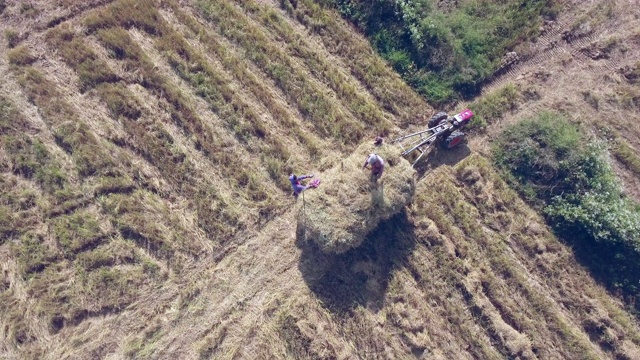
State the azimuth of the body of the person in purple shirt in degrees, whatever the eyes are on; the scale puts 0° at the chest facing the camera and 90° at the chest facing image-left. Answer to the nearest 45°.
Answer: approximately 270°

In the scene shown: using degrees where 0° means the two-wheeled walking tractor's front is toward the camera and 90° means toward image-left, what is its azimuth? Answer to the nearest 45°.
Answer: approximately 225°

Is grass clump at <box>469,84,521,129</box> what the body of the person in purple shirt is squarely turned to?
yes

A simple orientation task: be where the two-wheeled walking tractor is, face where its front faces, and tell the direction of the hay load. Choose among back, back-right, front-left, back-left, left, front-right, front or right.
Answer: back

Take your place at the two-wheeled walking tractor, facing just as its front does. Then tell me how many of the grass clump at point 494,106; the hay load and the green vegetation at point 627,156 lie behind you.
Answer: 1

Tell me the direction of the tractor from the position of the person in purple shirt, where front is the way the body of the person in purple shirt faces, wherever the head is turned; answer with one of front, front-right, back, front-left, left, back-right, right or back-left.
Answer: front

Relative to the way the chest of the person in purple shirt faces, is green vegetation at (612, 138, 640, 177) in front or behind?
in front

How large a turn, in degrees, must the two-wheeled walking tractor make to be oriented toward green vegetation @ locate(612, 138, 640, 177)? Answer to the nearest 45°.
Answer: approximately 45° to its right
